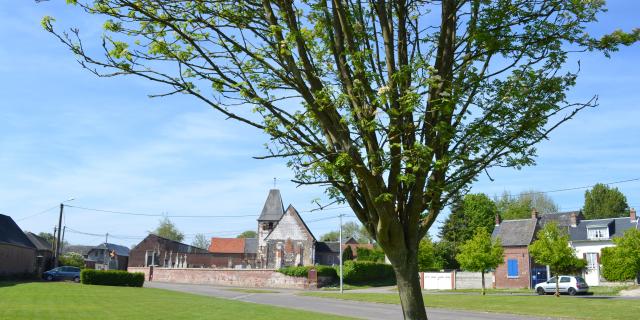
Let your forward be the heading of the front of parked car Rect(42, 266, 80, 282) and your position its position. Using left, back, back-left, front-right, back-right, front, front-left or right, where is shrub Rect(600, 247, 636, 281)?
back-left

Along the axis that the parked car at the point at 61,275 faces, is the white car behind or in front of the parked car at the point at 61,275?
behind

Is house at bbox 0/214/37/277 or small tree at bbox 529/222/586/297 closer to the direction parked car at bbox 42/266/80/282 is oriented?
the house

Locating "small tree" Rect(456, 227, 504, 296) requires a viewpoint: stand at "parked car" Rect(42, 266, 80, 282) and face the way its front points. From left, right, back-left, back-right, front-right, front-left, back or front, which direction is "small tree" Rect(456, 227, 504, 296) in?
back-left

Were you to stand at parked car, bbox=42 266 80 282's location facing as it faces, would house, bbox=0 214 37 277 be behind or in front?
in front

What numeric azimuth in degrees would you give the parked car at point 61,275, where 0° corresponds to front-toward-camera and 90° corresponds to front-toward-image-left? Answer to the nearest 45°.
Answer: approximately 90°

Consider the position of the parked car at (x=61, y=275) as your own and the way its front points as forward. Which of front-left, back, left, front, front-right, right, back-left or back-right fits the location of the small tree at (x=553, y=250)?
back-left

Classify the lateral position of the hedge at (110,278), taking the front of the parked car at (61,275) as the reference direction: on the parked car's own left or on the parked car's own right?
on the parked car's own left

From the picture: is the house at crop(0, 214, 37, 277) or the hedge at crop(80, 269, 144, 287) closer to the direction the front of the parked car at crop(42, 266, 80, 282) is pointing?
the house
